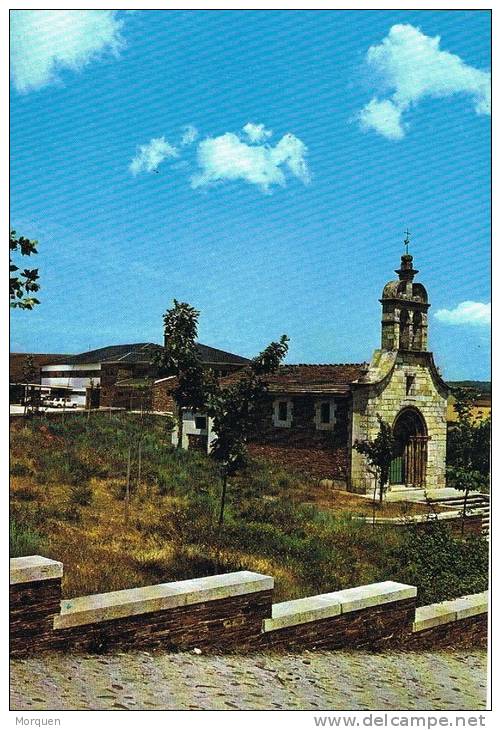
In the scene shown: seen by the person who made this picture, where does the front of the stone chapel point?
facing the viewer and to the right of the viewer

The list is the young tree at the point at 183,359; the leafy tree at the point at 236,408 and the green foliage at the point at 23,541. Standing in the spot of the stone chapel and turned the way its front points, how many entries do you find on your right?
3

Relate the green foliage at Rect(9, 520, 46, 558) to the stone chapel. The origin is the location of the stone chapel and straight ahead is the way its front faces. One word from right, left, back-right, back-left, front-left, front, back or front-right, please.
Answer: right

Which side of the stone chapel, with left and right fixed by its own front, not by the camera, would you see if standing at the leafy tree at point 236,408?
right

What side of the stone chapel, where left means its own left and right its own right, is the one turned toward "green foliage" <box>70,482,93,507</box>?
right

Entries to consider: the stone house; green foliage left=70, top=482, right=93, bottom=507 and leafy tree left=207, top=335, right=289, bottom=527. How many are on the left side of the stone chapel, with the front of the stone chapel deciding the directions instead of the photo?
0

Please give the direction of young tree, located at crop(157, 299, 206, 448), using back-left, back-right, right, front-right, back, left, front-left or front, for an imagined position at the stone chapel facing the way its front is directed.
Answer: right

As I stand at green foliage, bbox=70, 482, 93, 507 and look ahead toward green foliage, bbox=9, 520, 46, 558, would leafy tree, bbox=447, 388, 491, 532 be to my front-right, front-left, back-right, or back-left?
back-left
